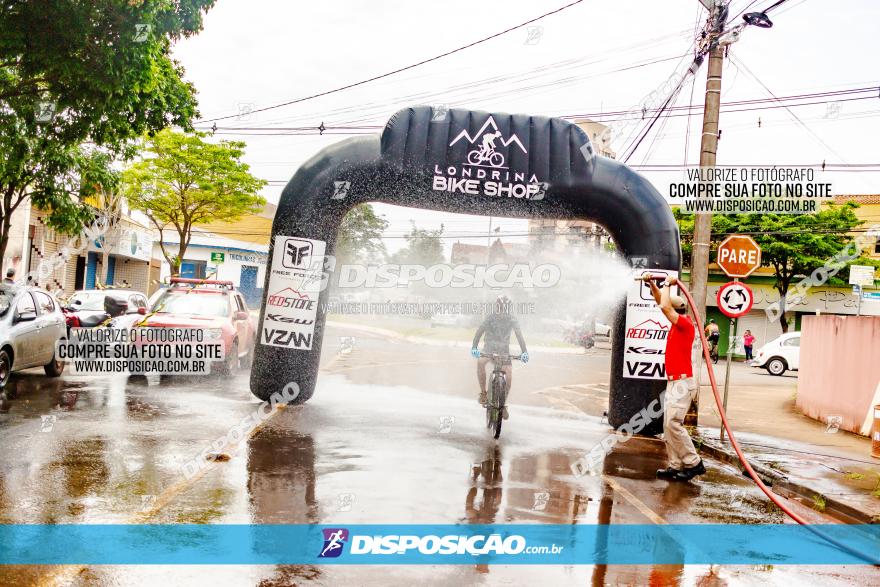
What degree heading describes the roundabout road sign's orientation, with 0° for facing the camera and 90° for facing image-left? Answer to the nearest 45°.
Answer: approximately 0°

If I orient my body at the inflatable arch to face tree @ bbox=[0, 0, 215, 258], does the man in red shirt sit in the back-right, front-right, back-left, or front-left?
back-left

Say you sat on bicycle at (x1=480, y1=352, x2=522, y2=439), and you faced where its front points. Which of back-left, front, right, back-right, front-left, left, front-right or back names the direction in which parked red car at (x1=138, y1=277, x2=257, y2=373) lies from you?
back-right

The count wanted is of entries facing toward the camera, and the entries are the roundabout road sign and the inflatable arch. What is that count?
2

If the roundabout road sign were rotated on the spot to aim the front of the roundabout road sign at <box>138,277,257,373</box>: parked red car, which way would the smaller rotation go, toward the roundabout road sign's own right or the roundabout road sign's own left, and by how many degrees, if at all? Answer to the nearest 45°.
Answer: approximately 90° to the roundabout road sign's own right

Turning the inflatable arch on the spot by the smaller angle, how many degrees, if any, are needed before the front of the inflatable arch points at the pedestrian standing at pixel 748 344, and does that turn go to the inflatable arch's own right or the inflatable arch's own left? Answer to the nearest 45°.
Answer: approximately 135° to the inflatable arch's own left

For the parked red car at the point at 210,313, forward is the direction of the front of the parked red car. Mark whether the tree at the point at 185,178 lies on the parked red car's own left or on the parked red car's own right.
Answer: on the parked red car's own right

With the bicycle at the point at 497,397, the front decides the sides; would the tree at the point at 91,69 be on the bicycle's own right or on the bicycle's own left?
on the bicycle's own right

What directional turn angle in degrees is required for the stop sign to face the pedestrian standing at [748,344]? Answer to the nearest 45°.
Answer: approximately 180°

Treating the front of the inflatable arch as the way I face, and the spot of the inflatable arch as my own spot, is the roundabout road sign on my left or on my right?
on my left
